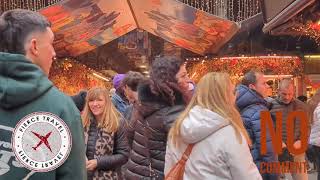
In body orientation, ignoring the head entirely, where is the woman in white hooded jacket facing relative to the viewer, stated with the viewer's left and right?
facing away from the viewer and to the right of the viewer

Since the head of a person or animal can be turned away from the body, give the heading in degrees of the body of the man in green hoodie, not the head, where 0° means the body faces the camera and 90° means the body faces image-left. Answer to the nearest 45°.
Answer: approximately 225°

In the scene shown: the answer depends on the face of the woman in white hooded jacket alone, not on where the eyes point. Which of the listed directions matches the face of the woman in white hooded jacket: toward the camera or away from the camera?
away from the camera
